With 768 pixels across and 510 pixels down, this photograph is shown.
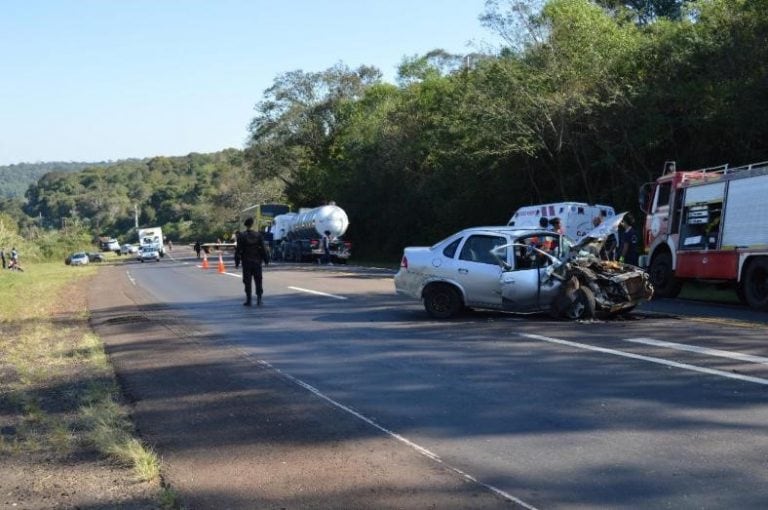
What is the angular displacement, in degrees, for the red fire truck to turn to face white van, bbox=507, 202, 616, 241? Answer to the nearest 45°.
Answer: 0° — it already faces it

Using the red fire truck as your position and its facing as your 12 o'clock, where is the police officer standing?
The police officer standing is roughly at 10 o'clock from the red fire truck.

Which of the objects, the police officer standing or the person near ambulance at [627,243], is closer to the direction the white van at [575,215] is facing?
the police officer standing

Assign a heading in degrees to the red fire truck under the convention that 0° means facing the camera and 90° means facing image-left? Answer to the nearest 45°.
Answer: approximately 135°

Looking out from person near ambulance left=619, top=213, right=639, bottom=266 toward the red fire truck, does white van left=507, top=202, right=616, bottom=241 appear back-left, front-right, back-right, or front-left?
back-left
